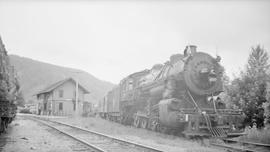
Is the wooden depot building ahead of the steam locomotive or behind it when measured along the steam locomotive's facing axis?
behind

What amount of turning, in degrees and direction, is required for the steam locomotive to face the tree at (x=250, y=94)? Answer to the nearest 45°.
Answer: approximately 90° to its left

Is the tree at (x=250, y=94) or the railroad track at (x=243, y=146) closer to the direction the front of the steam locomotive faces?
the railroad track

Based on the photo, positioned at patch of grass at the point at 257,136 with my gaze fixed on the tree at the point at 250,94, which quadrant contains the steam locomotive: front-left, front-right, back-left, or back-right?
front-left

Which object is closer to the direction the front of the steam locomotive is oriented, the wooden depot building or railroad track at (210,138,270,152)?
the railroad track

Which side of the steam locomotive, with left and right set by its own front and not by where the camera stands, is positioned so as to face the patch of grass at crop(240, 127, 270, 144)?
front

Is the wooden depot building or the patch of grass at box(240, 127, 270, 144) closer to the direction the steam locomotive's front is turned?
the patch of grass

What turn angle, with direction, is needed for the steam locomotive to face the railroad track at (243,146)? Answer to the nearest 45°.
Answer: approximately 45° to its right

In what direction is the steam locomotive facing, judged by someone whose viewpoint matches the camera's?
facing the viewer and to the right of the viewer

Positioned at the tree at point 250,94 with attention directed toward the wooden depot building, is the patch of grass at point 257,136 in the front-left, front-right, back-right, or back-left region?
back-left
